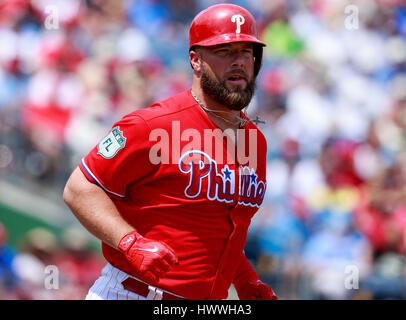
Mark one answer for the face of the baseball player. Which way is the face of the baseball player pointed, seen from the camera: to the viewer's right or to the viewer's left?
to the viewer's right

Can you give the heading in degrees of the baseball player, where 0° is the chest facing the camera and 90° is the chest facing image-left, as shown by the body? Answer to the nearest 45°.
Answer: approximately 315°

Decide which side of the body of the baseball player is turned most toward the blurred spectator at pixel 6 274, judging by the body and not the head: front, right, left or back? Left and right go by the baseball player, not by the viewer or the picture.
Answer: back
